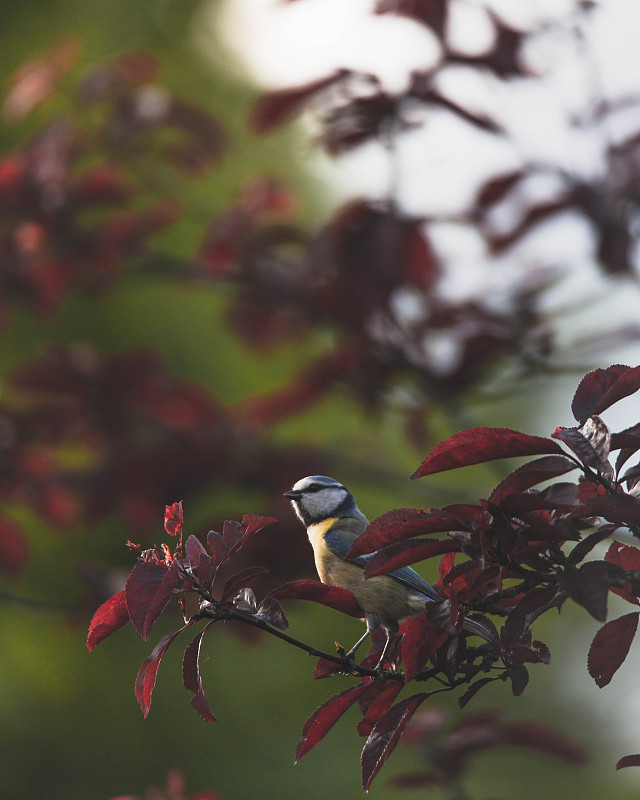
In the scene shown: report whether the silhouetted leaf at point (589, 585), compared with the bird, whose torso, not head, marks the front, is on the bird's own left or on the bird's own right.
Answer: on the bird's own left

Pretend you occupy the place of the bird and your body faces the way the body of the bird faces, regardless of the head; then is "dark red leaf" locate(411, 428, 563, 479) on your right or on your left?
on your left

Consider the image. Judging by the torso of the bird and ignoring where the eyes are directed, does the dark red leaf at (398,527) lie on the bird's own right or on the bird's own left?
on the bird's own left

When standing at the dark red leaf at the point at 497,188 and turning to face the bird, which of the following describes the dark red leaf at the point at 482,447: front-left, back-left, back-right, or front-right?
front-left

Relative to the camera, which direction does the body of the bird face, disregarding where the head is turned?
to the viewer's left
